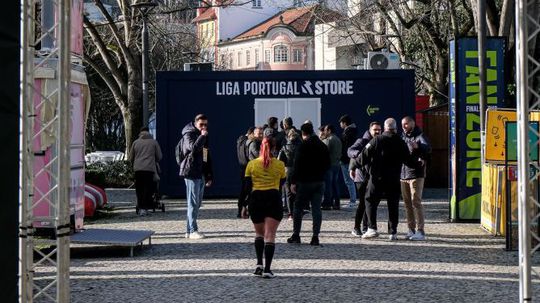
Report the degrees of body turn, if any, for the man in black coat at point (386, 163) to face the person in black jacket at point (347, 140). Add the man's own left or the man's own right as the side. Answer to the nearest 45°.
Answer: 0° — they already face them

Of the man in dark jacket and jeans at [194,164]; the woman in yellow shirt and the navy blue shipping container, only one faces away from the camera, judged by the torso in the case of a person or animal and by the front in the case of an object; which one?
the woman in yellow shirt

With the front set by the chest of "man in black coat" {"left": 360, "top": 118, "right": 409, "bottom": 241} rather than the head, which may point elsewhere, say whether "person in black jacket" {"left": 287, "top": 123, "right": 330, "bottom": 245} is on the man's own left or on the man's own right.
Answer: on the man's own left

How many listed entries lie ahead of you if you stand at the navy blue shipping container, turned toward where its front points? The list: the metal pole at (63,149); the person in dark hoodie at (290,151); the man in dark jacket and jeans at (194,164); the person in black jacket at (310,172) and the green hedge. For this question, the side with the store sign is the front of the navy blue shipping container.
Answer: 4

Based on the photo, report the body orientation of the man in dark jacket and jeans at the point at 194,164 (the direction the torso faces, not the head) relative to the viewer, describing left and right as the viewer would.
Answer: facing to the right of the viewer

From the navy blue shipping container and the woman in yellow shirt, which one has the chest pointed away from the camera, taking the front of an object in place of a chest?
the woman in yellow shirt

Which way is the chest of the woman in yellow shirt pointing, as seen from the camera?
away from the camera
